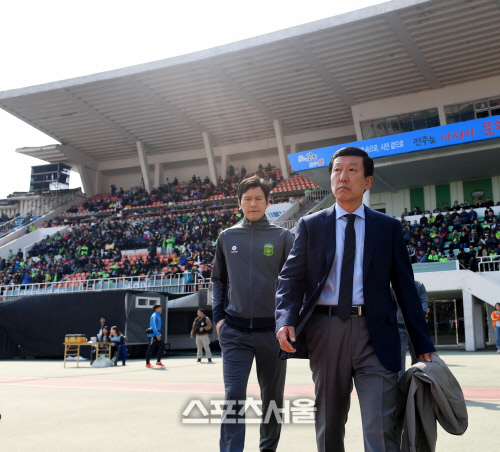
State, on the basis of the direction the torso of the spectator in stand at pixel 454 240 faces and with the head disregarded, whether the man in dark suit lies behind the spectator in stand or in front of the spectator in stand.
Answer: in front

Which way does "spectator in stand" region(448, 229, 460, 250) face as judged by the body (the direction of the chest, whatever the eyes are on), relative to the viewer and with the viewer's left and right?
facing the viewer and to the left of the viewer

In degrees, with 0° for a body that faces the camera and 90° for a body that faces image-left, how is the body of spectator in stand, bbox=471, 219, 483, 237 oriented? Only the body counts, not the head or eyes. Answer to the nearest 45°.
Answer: approximately 45°

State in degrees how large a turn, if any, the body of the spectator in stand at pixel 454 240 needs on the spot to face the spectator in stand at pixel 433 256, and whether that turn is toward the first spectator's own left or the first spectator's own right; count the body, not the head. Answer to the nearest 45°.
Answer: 0° — they already face them

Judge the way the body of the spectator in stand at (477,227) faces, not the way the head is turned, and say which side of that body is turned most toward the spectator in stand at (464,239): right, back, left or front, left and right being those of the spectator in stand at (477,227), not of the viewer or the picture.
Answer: front

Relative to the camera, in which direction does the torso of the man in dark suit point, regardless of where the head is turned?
toward the camera

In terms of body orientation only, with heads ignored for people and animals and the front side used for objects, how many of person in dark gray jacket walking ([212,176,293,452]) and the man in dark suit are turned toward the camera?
2
